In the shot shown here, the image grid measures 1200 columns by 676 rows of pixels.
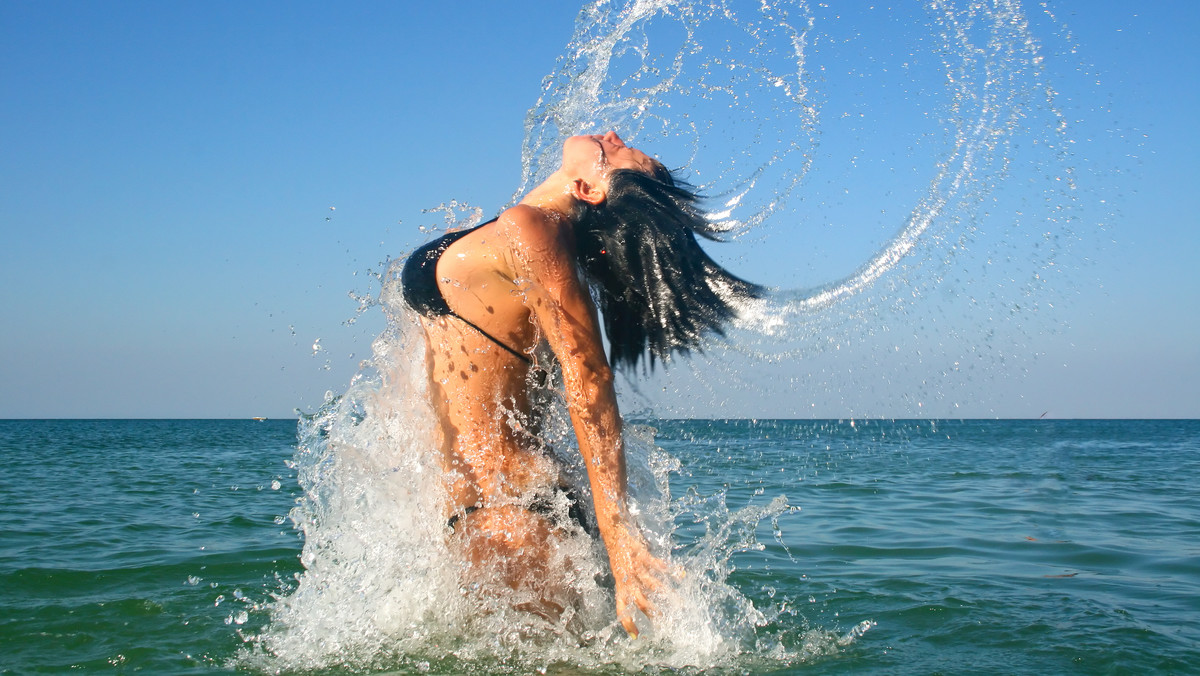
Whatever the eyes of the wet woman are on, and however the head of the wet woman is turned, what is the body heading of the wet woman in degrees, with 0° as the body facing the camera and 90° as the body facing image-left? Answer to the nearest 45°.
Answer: approximately 90°
